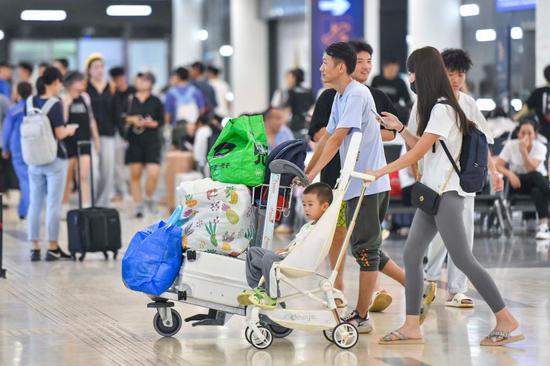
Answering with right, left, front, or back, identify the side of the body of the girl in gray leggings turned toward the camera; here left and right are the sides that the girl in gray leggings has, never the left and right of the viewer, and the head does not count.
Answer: left

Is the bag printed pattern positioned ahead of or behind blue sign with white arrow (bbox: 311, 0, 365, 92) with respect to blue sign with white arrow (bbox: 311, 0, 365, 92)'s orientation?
ahead

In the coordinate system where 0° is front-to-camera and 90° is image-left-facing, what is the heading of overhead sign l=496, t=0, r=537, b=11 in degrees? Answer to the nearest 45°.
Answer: approximately 0°

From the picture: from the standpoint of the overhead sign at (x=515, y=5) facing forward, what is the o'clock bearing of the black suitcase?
The black suitcase is roughly at 1 o'clock from the overhead sign.

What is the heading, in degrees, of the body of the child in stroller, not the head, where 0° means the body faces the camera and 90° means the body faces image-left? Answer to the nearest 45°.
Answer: approximately 90°

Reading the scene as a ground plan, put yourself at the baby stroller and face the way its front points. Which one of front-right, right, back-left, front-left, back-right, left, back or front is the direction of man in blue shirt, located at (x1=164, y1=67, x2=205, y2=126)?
right

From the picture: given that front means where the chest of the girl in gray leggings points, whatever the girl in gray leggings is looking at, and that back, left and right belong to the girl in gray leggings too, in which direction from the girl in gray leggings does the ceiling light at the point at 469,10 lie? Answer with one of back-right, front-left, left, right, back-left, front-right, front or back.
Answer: right

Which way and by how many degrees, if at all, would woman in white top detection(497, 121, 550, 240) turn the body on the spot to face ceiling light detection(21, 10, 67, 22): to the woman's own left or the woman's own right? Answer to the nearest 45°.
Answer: approximately 135° to the woman's own right

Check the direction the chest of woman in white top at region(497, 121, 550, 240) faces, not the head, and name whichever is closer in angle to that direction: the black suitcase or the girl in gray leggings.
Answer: the girl in gray leggings

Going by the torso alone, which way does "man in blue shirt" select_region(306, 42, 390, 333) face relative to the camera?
to the viewer's left

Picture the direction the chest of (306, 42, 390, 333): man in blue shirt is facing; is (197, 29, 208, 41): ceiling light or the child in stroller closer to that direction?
the child in stroller
